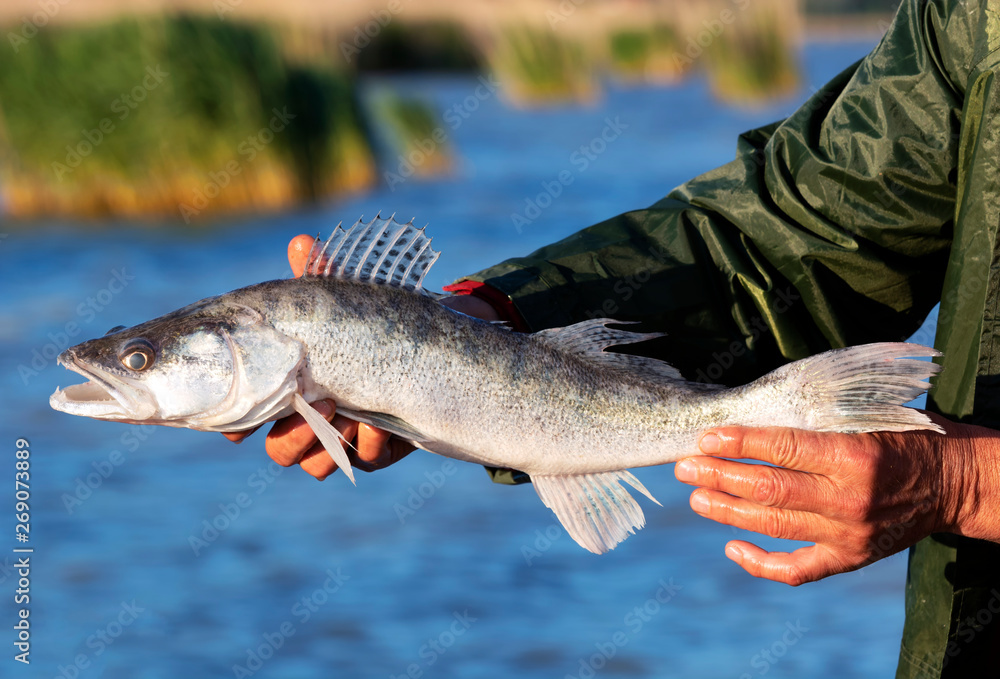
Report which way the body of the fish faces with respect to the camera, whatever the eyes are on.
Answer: to the viewer's left
